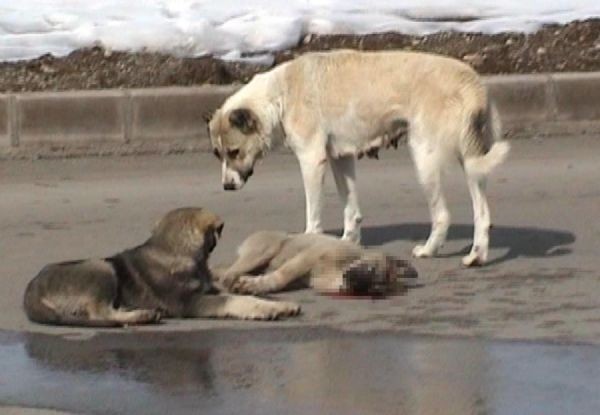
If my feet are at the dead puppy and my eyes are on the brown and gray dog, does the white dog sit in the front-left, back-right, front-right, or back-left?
back-right

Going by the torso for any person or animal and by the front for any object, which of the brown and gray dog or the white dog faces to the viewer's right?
the brown and gray dog

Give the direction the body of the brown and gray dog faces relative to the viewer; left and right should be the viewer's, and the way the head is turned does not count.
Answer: facing to the right of the viewer

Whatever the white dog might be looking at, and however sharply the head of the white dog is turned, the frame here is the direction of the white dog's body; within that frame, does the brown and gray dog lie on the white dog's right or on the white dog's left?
on the white dog's left

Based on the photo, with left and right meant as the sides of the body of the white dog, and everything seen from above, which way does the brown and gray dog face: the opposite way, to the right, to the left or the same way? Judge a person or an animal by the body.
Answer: the opposite way

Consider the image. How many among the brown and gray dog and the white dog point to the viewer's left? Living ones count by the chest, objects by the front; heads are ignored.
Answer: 1

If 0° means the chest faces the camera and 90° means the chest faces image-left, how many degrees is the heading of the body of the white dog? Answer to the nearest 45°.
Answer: approximately 90°
